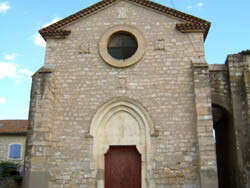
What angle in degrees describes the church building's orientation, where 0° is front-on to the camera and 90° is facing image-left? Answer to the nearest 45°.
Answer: approximately 0°

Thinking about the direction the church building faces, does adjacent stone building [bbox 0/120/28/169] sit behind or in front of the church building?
behind
